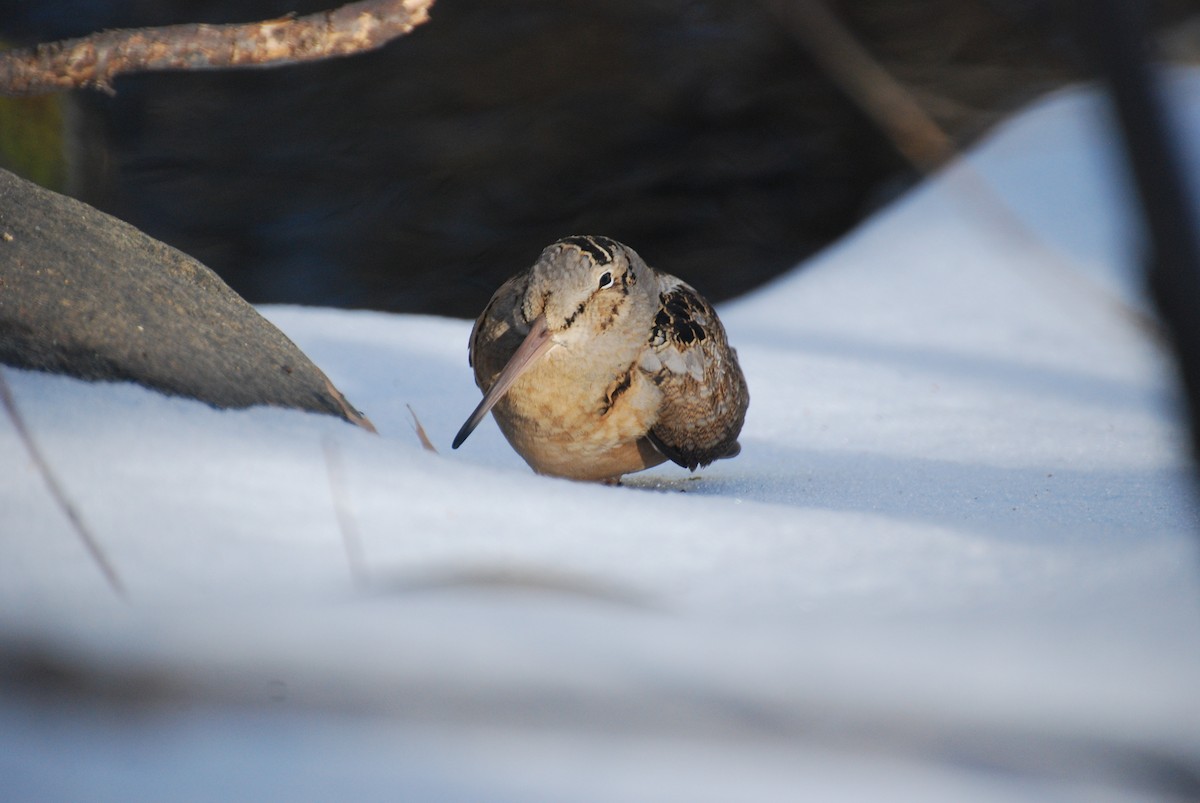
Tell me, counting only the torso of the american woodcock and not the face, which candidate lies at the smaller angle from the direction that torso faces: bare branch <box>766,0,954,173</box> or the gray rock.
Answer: the gray rock

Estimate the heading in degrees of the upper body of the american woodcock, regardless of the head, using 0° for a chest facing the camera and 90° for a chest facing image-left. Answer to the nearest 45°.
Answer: approximately 45°

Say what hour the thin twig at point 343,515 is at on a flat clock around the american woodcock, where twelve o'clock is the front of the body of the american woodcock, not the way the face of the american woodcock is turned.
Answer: The thin twig is roughly at 11 o'clock from the american woodcock.
